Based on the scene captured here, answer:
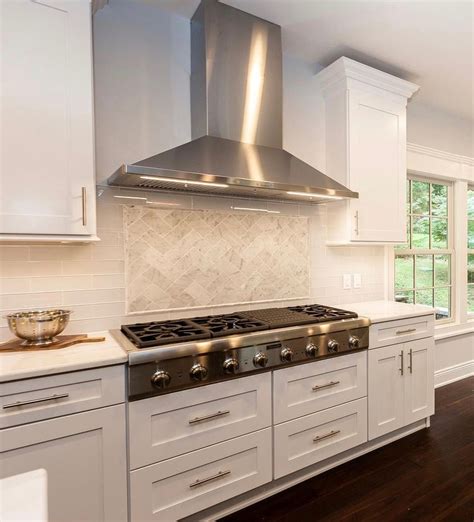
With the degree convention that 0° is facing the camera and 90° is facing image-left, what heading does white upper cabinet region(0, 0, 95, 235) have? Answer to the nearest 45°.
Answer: approximately 0°

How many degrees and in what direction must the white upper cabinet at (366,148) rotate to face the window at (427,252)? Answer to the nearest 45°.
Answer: approximately 90° to its left

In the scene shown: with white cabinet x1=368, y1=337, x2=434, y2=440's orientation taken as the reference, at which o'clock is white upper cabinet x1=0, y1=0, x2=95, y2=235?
The white upper cabinet is roughly at 3 o'clock from the white cabinet.

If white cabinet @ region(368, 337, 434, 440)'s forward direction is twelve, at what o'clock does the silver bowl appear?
The silver bowl is roughly at 3 o'clock from the white cabinet.

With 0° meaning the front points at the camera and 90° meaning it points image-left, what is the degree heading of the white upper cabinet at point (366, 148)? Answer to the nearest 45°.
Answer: approximately 315°

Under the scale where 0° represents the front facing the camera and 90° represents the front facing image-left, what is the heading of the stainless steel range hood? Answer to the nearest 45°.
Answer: approximately 315°

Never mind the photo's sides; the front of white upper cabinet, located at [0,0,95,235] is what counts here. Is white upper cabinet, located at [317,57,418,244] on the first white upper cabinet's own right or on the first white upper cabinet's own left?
on the first white upper cabinet's own left

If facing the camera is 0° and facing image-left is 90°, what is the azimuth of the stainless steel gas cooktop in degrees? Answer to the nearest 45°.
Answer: approximately 315°

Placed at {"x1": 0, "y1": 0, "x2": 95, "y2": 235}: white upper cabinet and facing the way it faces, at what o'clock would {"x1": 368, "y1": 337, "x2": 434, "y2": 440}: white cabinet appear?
The white cabinet is roughly at 9 o'clock from the white upper cabinet.
